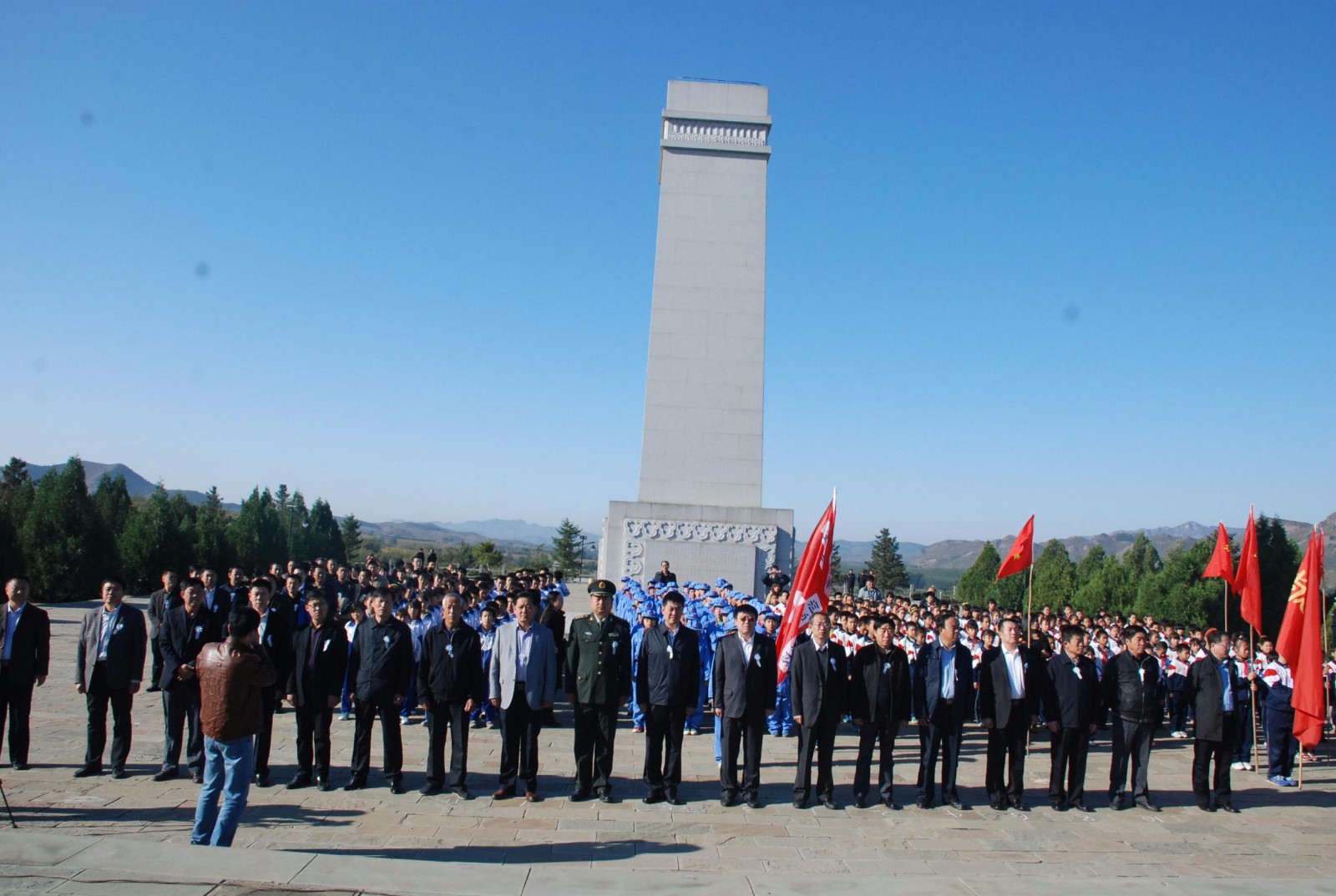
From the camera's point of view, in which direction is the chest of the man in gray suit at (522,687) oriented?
toward the camera

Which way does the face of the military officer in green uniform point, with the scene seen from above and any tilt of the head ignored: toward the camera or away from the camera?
toward the camera

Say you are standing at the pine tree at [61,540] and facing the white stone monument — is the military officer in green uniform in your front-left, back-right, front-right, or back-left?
front-right

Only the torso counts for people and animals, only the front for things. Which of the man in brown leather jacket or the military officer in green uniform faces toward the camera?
the military officer in green uniform

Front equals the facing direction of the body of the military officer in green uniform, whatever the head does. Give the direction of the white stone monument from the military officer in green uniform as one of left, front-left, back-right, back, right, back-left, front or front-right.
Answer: back

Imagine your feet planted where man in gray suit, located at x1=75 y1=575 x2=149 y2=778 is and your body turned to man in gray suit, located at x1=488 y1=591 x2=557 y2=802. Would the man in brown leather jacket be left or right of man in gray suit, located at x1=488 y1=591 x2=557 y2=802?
right

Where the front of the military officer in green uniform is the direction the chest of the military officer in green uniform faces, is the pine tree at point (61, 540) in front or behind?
behind

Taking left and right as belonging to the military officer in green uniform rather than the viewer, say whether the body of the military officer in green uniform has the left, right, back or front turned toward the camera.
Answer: front

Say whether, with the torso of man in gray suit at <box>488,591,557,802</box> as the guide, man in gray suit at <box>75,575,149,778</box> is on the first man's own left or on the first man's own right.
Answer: on the first man's own right

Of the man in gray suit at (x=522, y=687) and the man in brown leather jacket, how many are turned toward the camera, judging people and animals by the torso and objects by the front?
1

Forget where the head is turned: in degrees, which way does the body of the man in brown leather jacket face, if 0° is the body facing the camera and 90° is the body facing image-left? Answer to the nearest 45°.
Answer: approximately 225°
